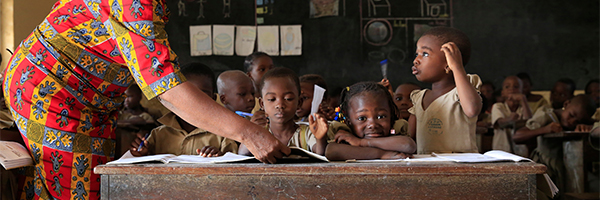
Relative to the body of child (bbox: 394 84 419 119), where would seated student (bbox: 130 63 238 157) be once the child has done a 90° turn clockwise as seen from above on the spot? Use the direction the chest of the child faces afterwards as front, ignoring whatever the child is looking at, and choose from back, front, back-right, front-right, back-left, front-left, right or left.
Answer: front-left

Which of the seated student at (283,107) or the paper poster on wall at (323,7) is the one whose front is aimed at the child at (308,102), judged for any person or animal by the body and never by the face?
the paper poster on wall

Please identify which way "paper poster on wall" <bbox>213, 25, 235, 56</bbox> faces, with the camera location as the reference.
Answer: facing the viewer

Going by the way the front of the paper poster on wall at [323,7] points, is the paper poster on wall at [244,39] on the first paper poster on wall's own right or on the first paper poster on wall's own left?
on the first paper poster on wall's own right

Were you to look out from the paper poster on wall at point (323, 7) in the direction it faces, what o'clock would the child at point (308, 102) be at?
The child is roughly at 12 o'clock from the paper poster on wall.

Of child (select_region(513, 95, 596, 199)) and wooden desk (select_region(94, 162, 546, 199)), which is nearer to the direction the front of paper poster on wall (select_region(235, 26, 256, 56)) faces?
the wooden desk

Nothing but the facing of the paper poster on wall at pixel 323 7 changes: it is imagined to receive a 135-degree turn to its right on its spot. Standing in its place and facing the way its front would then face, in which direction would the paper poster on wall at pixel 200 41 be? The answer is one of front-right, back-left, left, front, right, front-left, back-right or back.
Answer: front-left

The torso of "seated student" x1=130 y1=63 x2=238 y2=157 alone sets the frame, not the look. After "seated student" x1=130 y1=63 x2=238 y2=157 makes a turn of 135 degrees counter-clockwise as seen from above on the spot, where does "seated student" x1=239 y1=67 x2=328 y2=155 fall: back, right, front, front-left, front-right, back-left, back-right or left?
right

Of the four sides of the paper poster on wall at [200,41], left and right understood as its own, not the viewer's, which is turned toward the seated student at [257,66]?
front

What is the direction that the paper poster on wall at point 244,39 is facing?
toward the camera

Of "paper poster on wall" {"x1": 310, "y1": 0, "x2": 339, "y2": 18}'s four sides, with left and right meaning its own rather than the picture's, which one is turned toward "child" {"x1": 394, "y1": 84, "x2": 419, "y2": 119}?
front

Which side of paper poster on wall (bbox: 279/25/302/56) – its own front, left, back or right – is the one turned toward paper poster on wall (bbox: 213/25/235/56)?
right

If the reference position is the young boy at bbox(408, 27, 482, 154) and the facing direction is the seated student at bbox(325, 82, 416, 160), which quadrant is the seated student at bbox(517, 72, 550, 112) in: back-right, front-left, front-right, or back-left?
back-right

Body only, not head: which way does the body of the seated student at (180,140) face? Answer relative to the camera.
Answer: toward the camera

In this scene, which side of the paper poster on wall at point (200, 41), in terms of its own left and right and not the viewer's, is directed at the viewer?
front
